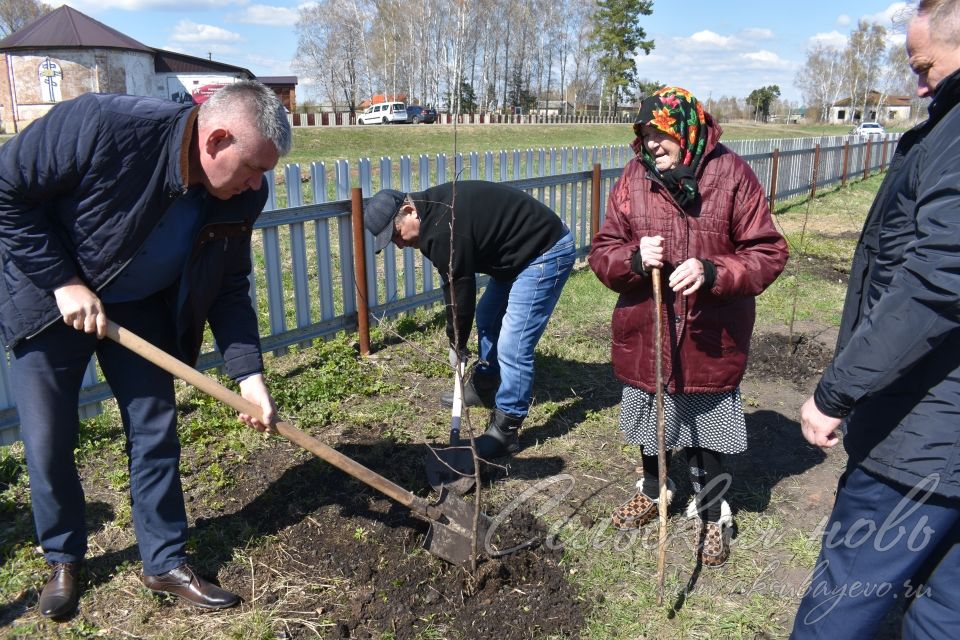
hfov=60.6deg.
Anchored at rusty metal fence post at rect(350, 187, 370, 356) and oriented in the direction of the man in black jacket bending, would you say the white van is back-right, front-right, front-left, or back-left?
back-left

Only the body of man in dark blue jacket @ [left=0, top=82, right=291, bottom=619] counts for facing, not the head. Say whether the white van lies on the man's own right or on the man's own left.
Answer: on the man's own left

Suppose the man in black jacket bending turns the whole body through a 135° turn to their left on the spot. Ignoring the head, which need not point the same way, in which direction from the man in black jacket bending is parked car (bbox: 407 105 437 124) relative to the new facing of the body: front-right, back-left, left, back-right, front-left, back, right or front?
left

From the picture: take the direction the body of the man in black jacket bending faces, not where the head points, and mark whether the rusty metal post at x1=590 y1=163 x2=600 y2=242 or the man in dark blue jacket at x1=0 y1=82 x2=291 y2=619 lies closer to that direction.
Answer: the man in dark blue jacket

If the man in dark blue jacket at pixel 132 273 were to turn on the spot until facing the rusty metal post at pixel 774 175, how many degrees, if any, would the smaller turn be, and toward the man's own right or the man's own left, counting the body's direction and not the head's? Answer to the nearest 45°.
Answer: approximately 90° to the man's own left

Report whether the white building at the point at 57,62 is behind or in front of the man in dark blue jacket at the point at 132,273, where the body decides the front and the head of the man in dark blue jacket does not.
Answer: behind

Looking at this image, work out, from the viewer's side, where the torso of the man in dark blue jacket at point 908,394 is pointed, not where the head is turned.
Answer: to the viewer's left

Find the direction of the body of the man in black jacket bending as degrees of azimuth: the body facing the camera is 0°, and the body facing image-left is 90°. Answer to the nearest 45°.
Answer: approximately 45°

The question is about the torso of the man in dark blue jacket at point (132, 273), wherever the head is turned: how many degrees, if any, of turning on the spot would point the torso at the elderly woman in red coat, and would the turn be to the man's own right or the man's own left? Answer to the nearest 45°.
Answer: approximately 45° to the man's own left

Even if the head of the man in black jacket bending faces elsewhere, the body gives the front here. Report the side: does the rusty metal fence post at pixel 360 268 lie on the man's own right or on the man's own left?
on the man's own right

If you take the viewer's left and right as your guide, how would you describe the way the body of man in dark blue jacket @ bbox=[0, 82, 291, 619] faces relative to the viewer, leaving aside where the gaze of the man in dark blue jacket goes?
facing the viewer and to the right of the viewer

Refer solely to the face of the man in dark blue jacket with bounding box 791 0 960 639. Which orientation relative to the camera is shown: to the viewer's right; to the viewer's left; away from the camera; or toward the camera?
to the viewer's left

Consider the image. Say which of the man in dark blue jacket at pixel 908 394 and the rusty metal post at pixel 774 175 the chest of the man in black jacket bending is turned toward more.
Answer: the man in dark blue jacket
